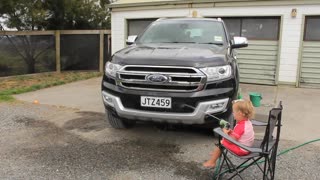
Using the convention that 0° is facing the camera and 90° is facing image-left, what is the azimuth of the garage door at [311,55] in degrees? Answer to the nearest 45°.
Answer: approximately 0°

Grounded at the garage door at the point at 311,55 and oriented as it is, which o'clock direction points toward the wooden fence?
The wooden fence is roughly at 3 o'clock from the garage door.

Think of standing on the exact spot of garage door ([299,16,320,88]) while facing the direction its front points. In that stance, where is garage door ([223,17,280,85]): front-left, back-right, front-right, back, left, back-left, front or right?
right

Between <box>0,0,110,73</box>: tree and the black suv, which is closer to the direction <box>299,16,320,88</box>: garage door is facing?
the black suv

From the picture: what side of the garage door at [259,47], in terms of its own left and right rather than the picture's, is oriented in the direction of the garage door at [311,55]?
left

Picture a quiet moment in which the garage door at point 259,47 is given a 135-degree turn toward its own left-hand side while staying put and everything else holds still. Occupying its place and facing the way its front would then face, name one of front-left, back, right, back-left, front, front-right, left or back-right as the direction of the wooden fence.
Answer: back-left

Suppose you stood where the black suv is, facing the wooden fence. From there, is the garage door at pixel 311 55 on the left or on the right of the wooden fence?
right

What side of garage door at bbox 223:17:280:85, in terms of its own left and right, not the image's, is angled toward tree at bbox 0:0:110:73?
right

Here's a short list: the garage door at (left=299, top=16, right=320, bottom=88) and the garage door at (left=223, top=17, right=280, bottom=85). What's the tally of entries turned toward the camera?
2

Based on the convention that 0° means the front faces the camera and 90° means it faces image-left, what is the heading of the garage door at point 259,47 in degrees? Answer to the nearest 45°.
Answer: approximately 0°

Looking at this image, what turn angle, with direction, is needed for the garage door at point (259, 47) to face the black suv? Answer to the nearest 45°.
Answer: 0° — it already faces it
